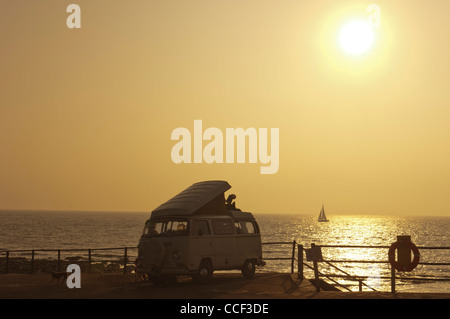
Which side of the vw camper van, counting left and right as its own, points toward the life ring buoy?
left

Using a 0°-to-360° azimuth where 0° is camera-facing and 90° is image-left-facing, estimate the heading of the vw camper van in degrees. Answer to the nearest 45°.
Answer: approximately 45°

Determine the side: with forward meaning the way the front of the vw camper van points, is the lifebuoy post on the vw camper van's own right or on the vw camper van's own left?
on the vw camper van's own left
